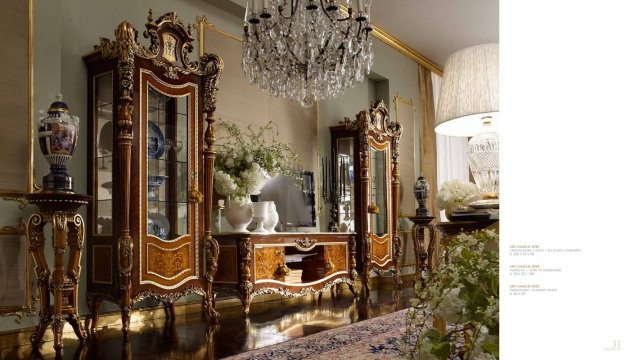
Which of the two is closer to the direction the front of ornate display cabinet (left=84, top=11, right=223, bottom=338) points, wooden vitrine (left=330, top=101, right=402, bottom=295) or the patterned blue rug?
the patterned blue rug

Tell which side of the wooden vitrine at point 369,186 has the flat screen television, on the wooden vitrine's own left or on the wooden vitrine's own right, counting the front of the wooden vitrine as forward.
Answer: on the wooden vitrine's own right

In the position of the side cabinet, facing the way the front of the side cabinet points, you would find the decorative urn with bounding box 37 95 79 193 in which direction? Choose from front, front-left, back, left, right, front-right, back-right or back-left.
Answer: right

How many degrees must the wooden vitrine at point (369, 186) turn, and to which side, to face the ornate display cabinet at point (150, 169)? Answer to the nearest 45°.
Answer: approximately 90° to its right

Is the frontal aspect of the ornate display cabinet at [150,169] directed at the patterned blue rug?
yes

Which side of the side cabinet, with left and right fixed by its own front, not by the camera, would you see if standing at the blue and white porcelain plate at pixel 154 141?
right

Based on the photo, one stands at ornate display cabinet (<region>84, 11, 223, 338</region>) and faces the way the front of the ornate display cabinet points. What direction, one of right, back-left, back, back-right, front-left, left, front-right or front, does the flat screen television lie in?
left
